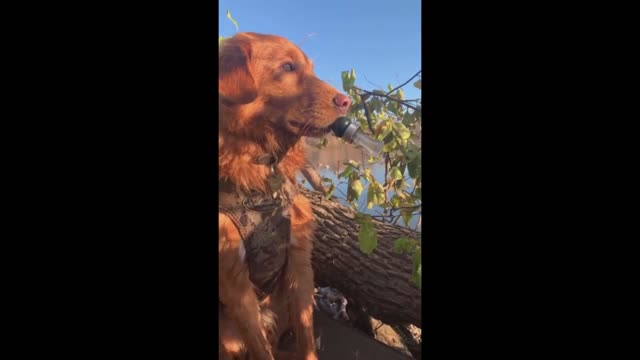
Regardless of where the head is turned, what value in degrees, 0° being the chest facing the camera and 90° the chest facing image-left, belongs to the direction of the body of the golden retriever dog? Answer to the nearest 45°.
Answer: approximately 315°
